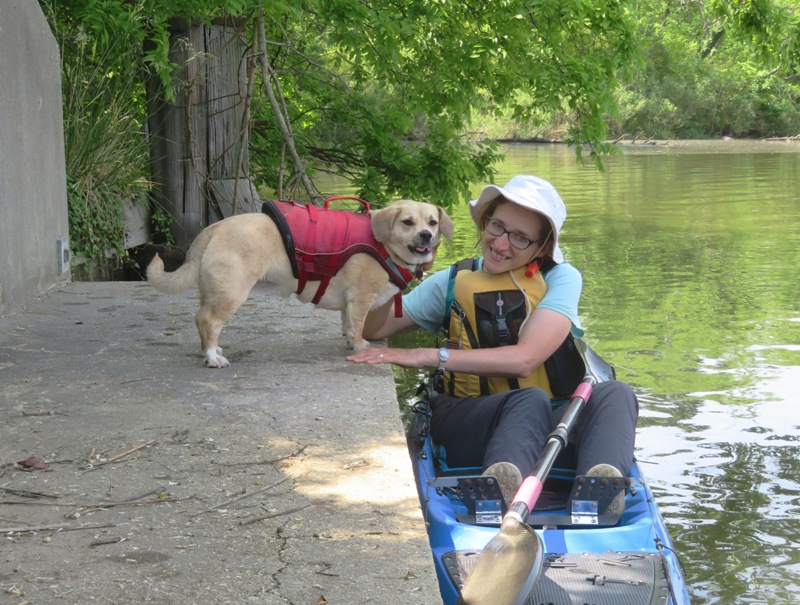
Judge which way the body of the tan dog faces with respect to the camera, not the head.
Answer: to the viewer's right

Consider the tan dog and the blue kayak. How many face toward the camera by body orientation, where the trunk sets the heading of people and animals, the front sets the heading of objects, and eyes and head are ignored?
1

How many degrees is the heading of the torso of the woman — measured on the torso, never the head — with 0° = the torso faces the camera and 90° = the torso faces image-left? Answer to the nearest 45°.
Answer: approximately 0°

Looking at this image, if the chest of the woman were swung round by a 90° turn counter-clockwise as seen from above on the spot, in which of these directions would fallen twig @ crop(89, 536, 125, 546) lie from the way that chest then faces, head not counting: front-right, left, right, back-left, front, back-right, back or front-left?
back-right

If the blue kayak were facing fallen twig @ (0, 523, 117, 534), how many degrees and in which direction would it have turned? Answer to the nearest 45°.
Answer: approximately 90° to its right

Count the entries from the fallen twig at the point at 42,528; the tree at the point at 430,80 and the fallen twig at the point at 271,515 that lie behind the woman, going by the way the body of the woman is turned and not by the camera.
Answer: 1

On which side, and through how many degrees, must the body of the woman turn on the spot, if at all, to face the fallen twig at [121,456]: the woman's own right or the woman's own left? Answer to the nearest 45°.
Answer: approximately 45° to the woman's own right

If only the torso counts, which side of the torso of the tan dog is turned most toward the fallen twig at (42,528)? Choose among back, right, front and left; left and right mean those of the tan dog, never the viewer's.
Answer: right

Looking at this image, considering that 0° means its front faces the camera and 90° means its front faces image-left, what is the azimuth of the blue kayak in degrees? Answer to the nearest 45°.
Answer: approximately 0°

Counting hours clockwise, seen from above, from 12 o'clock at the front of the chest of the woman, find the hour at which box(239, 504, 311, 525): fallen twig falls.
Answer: The fallen twig is roughly at 1 o'clock from the woman.

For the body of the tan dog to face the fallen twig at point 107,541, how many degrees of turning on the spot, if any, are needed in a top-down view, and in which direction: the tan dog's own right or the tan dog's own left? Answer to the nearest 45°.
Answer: approximately 90° to the tan dog's own right

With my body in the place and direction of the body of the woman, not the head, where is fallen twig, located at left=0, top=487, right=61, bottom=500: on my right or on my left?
on my right
